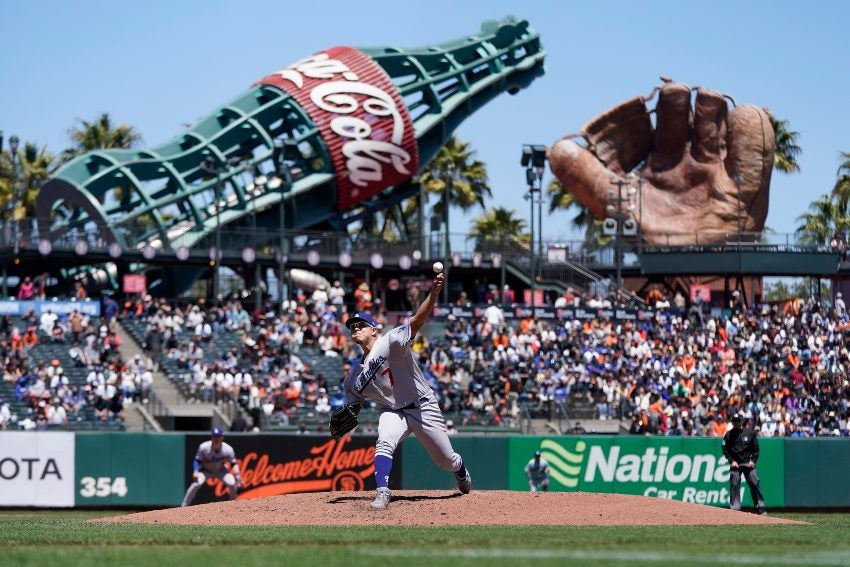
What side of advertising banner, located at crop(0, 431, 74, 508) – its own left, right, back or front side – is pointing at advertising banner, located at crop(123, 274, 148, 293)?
back

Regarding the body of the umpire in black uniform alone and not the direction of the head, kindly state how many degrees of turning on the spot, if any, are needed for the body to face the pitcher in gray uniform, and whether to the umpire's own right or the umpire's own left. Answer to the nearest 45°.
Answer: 0° — they already face them

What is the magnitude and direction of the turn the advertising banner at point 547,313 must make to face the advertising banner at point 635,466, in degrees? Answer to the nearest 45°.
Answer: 0° — it already faces it

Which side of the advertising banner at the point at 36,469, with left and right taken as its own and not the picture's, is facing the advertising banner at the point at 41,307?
back

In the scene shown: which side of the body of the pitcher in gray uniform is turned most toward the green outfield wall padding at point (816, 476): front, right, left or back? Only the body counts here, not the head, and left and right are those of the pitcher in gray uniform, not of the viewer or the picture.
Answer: back

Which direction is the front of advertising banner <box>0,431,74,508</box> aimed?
toward the camera

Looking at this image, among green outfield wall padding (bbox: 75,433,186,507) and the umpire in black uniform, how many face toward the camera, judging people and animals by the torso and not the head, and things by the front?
2

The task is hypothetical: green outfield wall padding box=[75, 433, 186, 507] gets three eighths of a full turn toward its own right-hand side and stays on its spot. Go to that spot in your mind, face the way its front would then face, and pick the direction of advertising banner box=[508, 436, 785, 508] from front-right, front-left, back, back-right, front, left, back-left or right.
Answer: back-right

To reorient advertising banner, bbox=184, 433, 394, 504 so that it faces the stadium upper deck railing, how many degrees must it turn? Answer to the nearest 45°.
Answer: approximately 180°

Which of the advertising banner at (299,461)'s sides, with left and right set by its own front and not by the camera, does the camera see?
front

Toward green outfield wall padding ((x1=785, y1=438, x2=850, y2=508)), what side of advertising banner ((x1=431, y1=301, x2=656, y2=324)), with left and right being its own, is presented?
front

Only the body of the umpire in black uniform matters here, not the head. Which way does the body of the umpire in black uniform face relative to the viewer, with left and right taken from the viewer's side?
facing the viewer

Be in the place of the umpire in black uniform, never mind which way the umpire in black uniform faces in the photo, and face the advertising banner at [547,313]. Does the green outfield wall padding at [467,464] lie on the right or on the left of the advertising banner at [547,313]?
left

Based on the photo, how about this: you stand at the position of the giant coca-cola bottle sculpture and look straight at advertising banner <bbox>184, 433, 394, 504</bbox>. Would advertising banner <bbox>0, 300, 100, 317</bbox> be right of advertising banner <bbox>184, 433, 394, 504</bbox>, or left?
right

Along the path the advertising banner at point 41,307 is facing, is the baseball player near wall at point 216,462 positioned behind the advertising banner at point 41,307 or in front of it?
in front
